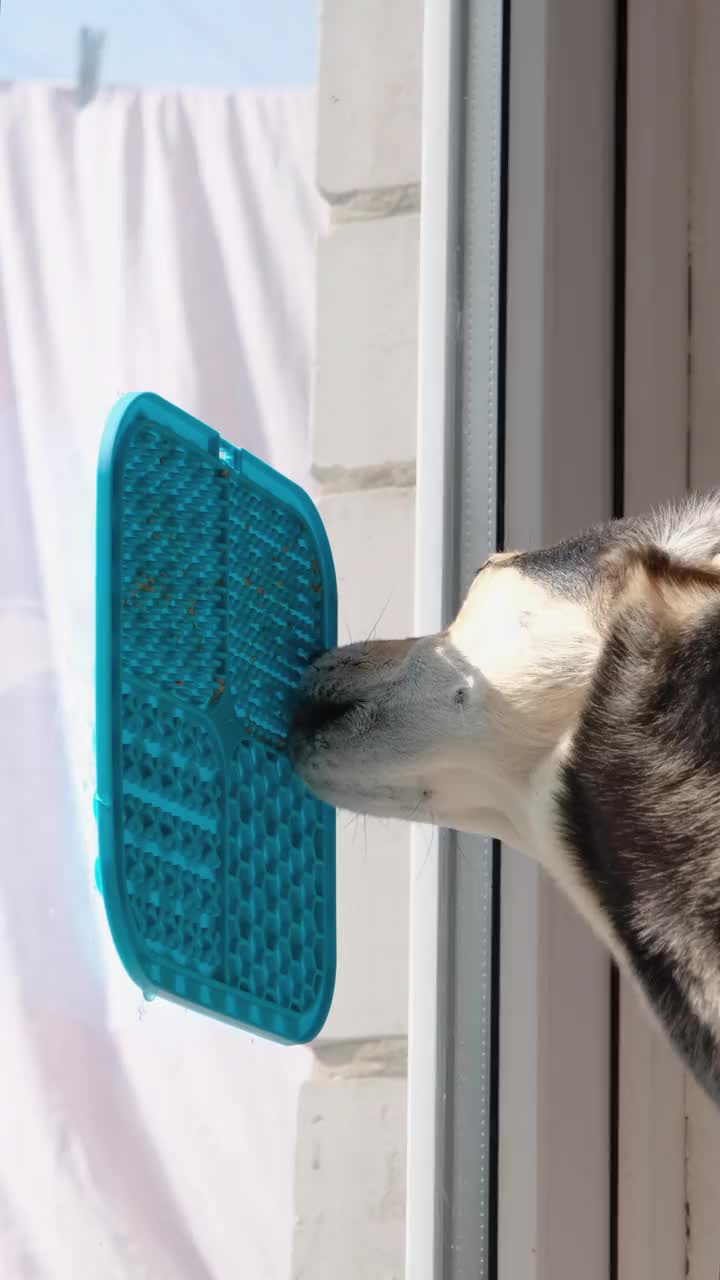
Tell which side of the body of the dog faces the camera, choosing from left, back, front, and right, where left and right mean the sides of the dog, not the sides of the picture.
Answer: left
